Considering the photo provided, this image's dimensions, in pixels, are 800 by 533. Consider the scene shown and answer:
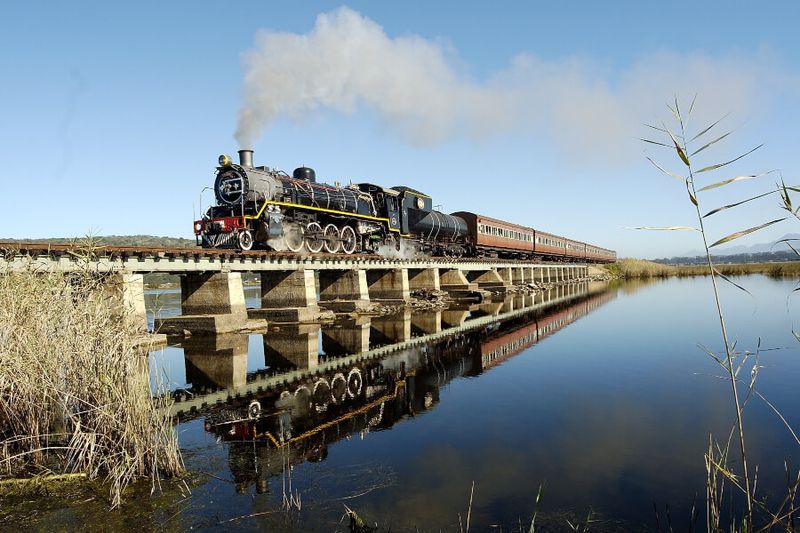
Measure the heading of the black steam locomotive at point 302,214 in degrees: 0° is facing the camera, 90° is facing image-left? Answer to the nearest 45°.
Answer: approximately 45°
